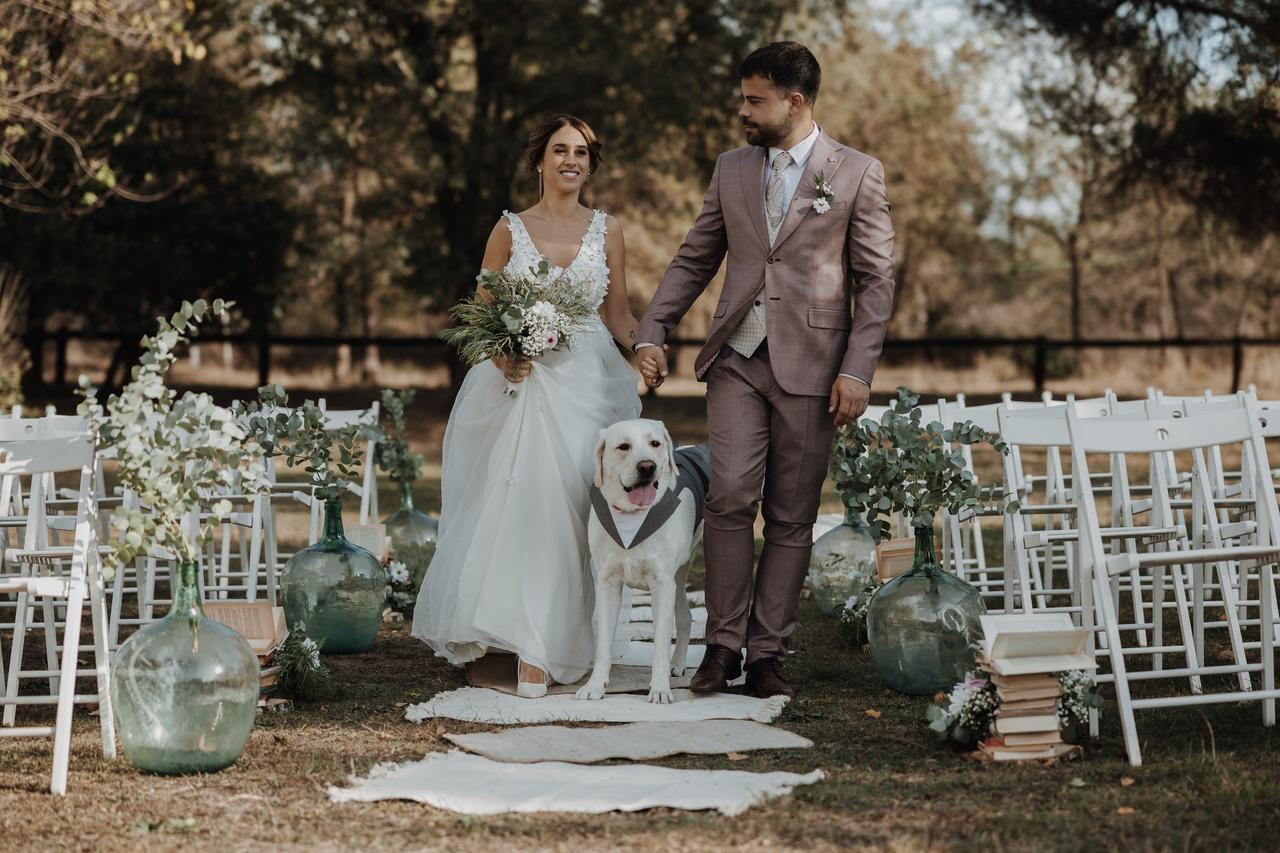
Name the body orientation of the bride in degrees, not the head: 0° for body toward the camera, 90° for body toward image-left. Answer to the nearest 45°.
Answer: approximately 0°

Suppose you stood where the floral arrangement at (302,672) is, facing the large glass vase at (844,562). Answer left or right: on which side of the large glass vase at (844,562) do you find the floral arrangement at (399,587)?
left

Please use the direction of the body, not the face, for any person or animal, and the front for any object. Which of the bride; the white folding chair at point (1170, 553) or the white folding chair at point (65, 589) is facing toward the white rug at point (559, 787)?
the bride

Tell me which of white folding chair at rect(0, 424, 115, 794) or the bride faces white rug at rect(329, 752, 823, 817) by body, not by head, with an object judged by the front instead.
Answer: the bride
